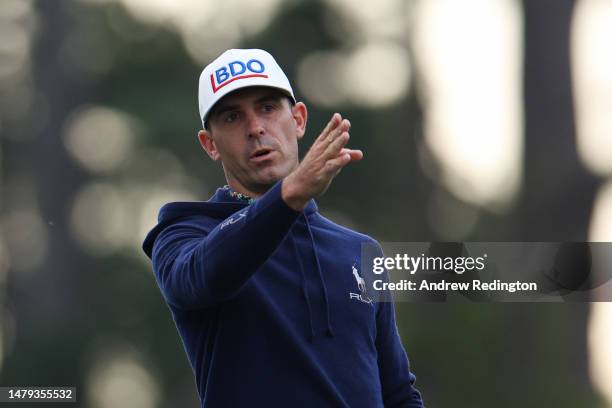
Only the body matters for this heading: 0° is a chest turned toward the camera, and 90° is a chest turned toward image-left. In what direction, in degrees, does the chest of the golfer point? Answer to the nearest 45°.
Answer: approximately 315°
